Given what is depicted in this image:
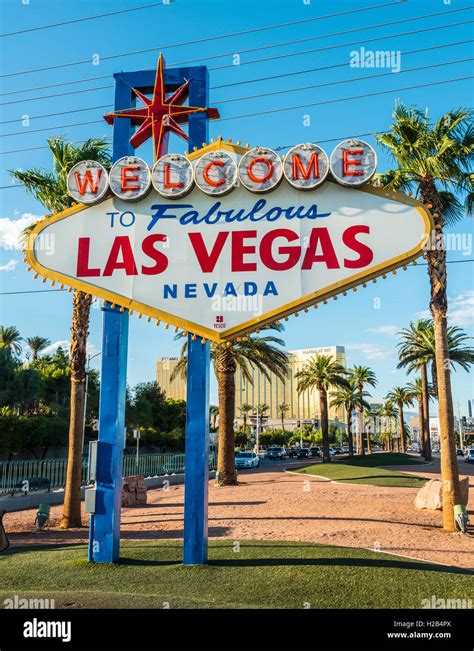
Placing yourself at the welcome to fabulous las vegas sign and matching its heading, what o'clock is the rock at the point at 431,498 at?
The rock is roughly at 7 o'clock from the welcome to fabulous las vegas sign.

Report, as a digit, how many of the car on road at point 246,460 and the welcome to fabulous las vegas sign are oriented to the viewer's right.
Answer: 0

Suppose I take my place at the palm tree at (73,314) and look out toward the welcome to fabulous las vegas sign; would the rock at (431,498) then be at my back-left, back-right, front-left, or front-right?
front-left

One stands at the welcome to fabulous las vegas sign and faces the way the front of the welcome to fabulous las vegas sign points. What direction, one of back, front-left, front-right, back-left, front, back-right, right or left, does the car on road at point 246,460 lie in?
back

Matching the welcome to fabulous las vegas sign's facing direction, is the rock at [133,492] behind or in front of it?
behind

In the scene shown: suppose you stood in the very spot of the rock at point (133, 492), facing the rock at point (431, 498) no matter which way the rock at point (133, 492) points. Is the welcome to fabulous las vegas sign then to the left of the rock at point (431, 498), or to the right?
right

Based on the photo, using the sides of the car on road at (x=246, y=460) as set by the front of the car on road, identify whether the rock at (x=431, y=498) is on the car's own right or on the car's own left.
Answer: on the car's own left

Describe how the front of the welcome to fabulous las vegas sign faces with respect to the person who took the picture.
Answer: facing the viewer

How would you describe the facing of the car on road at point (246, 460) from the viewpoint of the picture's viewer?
facing the viewer and to the left of the viewer

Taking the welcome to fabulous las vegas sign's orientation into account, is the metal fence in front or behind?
behind
